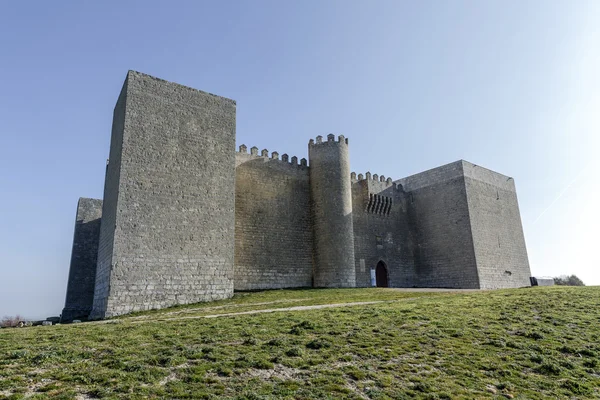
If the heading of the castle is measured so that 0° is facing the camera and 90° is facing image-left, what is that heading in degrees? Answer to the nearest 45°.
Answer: approximately 315°

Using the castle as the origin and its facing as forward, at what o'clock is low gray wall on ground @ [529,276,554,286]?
The low gray wall on ground is roughly at 10 o'clock from the castle.
